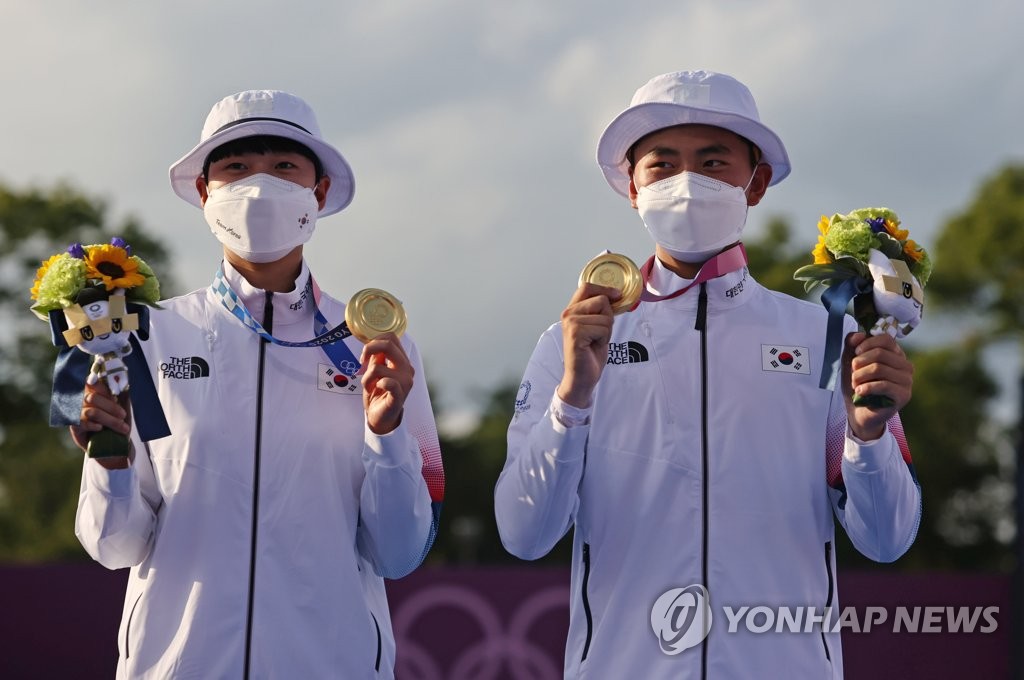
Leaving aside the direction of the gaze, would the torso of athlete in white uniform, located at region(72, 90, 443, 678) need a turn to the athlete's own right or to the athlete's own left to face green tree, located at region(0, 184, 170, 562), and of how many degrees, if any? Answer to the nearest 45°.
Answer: approximately 180°

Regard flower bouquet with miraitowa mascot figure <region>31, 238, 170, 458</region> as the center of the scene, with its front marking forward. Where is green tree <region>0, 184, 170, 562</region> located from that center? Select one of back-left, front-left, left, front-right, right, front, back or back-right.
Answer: back

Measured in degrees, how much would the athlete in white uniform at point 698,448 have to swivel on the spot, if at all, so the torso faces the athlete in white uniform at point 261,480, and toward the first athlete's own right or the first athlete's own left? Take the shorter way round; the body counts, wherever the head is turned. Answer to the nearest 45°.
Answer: approximately 90° to the first athlete's own right

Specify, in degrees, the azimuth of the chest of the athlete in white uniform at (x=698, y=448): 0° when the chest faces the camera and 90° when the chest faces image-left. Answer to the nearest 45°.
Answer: approximately 0°
